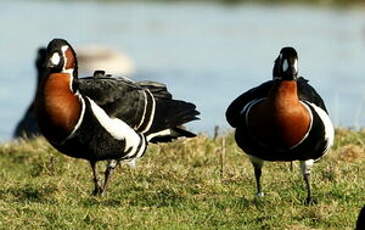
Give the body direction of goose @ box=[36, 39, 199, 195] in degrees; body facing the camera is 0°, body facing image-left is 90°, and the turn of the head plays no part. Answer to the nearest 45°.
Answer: approximately 45°
